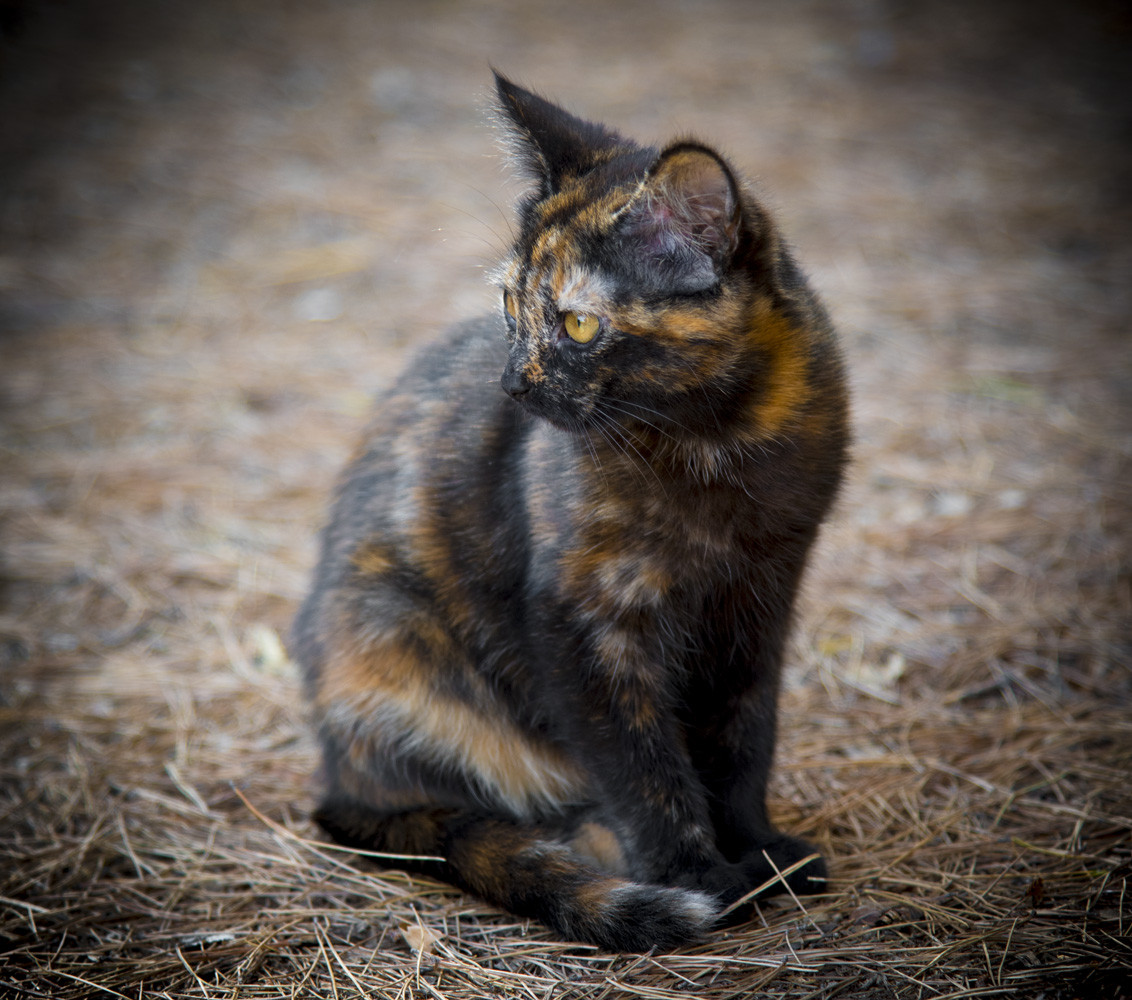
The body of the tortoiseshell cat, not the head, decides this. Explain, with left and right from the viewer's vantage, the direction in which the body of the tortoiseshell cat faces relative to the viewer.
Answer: facing the viewer and to the right of the viewer
